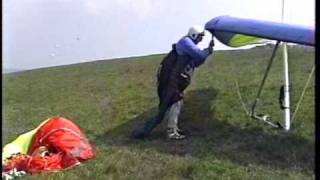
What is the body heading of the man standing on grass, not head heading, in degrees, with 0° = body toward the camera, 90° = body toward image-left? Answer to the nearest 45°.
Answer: approximately 270°

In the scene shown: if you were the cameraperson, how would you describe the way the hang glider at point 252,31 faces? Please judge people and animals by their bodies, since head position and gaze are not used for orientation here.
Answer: facing the viewer and to the left of the viewer

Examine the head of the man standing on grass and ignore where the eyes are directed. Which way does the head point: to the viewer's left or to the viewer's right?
to the viewer's right
